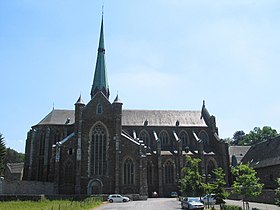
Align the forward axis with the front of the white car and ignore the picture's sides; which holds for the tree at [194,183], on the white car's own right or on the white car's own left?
on the white car's own right

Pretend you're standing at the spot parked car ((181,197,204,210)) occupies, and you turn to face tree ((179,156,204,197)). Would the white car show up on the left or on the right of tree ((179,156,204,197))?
left
